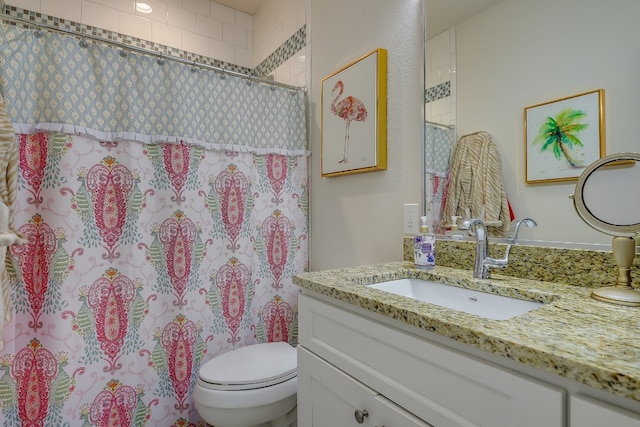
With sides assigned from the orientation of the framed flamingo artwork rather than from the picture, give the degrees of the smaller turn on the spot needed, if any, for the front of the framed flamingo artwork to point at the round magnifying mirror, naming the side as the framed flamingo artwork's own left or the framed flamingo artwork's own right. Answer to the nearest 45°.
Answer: approximately 90° to the framed flamingo artwork's own left

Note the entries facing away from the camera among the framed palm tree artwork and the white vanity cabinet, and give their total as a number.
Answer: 0

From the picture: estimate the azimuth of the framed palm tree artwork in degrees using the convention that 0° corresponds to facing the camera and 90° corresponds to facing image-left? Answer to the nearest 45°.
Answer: approximately 45°

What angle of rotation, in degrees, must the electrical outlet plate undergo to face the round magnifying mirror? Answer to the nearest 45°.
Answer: approximately 90° to its left

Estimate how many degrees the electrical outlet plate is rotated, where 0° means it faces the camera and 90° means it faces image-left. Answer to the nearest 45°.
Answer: approximately 45°
